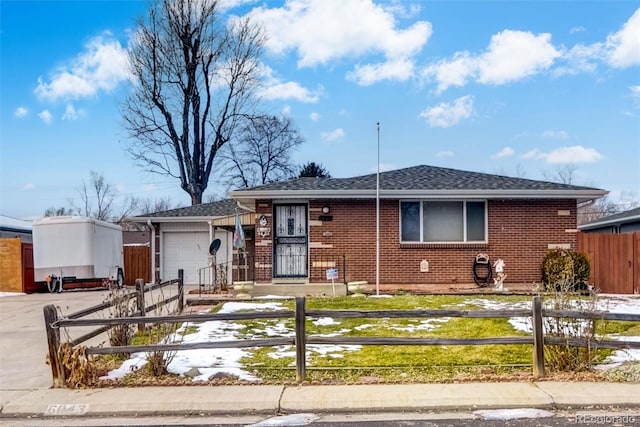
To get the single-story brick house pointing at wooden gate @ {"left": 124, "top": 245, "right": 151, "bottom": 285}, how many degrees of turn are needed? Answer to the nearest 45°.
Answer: approximately 135° to its right

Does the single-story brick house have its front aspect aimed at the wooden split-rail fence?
yes

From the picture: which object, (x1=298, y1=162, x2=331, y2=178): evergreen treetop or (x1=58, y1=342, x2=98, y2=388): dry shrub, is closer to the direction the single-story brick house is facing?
the dry shrub

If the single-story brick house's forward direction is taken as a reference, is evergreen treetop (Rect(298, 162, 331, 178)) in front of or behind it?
behind

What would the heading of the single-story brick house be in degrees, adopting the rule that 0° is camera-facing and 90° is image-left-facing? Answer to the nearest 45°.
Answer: approximately 0°

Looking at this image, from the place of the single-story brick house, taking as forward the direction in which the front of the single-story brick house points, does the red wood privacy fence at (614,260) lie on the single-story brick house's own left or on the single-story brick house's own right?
on the single-story brick house's own left

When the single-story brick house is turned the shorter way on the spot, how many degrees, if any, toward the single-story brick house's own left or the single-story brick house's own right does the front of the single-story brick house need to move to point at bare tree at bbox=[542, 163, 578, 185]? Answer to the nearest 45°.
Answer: approximately 180°

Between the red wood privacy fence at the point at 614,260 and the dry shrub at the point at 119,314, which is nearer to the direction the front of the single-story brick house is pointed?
the dry shrub
